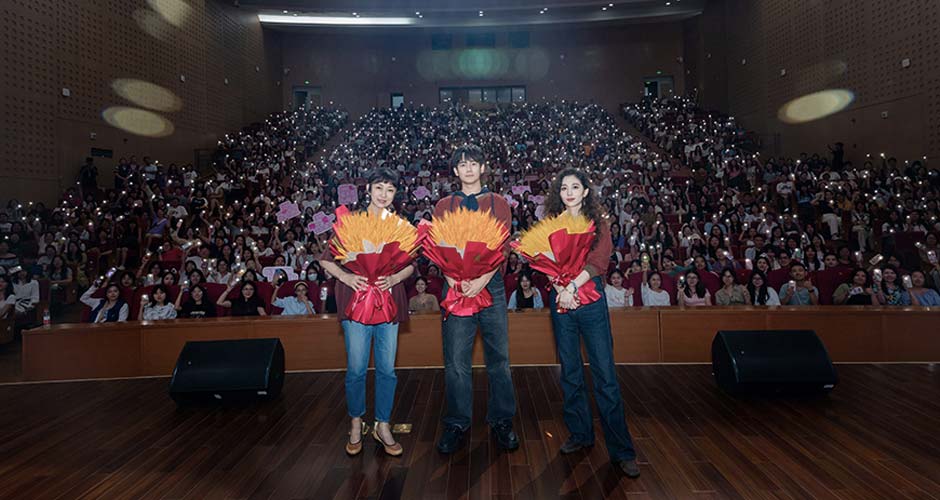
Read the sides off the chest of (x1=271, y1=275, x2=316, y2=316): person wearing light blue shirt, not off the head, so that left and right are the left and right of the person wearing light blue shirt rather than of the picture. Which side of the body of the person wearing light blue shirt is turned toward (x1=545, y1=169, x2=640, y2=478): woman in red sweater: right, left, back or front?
front

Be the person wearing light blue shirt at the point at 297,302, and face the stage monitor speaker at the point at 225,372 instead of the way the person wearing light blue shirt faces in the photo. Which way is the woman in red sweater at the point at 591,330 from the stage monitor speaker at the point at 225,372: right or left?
left

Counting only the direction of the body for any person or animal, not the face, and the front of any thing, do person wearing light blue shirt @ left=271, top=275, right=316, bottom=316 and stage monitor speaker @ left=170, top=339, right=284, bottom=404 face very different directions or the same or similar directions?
same or similar directions

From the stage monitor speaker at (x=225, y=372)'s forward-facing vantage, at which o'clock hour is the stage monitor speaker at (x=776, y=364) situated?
the stage monitor speaker at (x=776, y=364) is roughly at 10 o'clock from the stage monitor speaker at (x=225, y=372).

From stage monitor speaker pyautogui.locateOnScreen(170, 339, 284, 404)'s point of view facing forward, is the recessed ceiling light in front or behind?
behind

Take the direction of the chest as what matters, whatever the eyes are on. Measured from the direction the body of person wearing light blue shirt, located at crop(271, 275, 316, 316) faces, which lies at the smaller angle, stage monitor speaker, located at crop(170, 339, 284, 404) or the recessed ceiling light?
the stage monitor speaker

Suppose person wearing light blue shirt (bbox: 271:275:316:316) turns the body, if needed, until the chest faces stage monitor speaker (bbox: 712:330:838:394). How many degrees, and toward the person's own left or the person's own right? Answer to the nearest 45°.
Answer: approximately 45° to the person's own left

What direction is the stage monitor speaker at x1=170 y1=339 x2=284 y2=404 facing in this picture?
toward the camera

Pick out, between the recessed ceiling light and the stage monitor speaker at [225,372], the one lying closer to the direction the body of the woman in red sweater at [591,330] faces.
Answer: the stage monitor speaker

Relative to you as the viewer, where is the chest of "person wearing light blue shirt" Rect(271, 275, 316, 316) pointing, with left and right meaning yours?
facing the viewer

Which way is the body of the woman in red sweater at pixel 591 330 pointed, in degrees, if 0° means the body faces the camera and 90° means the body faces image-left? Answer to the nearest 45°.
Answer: approximately 45°

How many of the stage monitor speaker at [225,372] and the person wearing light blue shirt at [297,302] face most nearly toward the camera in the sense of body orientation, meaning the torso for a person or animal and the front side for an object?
2

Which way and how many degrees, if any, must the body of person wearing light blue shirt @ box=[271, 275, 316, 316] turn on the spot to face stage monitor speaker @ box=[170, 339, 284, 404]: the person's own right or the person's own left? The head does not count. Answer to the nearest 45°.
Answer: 0° — they already face it
